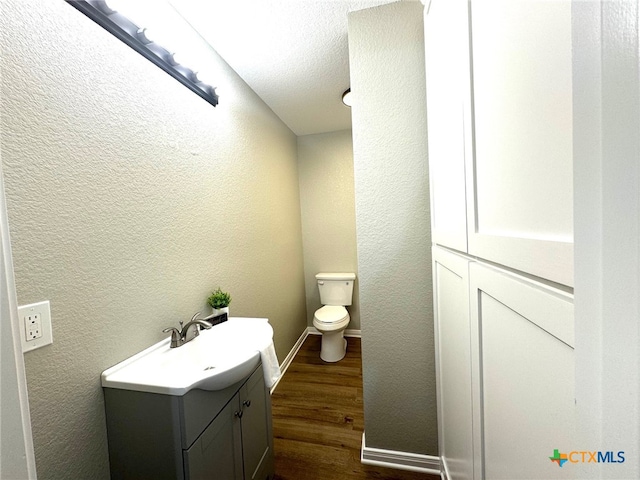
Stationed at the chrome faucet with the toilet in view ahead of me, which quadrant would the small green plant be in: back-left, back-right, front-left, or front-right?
front-left

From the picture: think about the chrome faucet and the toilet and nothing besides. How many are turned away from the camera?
0

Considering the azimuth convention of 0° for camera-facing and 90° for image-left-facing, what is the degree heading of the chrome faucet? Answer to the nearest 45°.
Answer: approximately 315°

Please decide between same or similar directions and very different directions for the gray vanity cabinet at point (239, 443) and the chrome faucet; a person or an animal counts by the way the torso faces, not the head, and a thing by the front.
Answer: same or similar directions

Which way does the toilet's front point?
toward the camera

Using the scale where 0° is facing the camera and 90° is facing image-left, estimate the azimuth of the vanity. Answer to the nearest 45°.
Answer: approximately 315°

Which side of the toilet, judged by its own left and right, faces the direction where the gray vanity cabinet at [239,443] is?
front

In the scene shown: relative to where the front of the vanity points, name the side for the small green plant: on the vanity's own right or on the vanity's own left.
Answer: on the vanity's own left

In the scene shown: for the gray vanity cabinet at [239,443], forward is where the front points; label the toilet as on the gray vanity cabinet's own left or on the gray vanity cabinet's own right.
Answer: on the gray vanity cabinet's own left

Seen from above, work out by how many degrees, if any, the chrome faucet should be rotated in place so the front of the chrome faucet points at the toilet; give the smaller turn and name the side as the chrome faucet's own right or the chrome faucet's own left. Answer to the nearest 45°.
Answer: approximately 90° to the chrome faucet's own left
